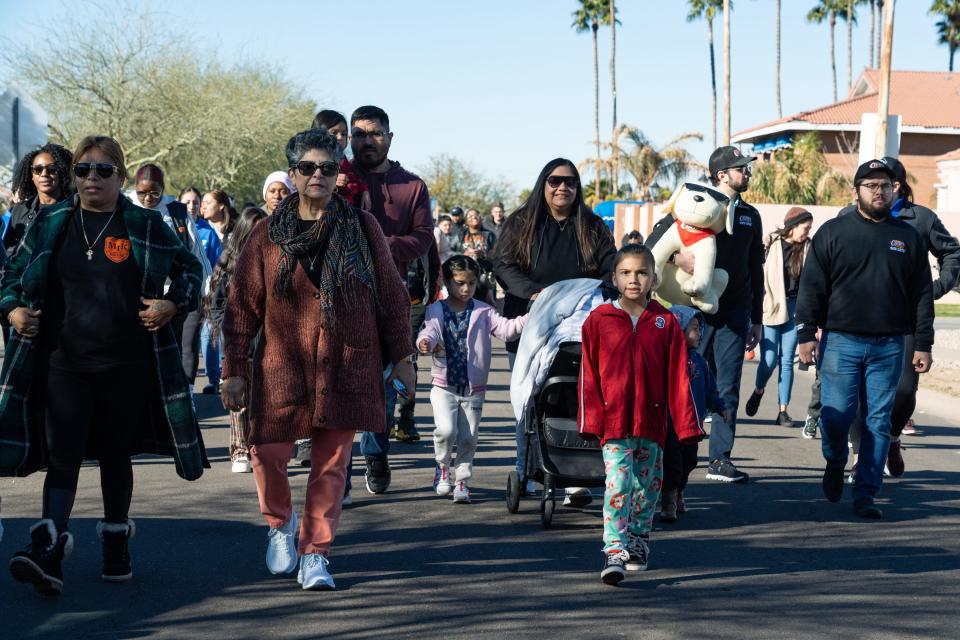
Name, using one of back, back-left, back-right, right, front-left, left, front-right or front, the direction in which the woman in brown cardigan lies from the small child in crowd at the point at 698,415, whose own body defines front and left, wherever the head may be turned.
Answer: front-right

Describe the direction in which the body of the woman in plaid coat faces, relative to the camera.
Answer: toward the camera

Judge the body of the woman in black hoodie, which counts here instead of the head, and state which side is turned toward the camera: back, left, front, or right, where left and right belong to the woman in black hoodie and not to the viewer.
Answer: front

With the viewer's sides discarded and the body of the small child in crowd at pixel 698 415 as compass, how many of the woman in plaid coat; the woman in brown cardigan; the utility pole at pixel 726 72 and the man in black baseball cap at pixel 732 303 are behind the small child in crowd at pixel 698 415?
2

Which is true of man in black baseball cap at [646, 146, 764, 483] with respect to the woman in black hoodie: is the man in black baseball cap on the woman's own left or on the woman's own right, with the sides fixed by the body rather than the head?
on the woman's own left

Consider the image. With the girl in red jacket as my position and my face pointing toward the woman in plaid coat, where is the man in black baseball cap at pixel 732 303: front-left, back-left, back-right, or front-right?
back-right

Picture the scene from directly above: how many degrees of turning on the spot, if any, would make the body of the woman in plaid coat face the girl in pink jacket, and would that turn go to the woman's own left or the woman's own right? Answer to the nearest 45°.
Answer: approximately 135° to the woman's own left

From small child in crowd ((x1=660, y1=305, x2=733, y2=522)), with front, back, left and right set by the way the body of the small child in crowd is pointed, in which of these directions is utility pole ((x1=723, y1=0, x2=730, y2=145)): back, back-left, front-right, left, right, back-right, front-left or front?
back

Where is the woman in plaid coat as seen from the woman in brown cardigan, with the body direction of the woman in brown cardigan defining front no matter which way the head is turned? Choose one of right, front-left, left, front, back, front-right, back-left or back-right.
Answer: right
